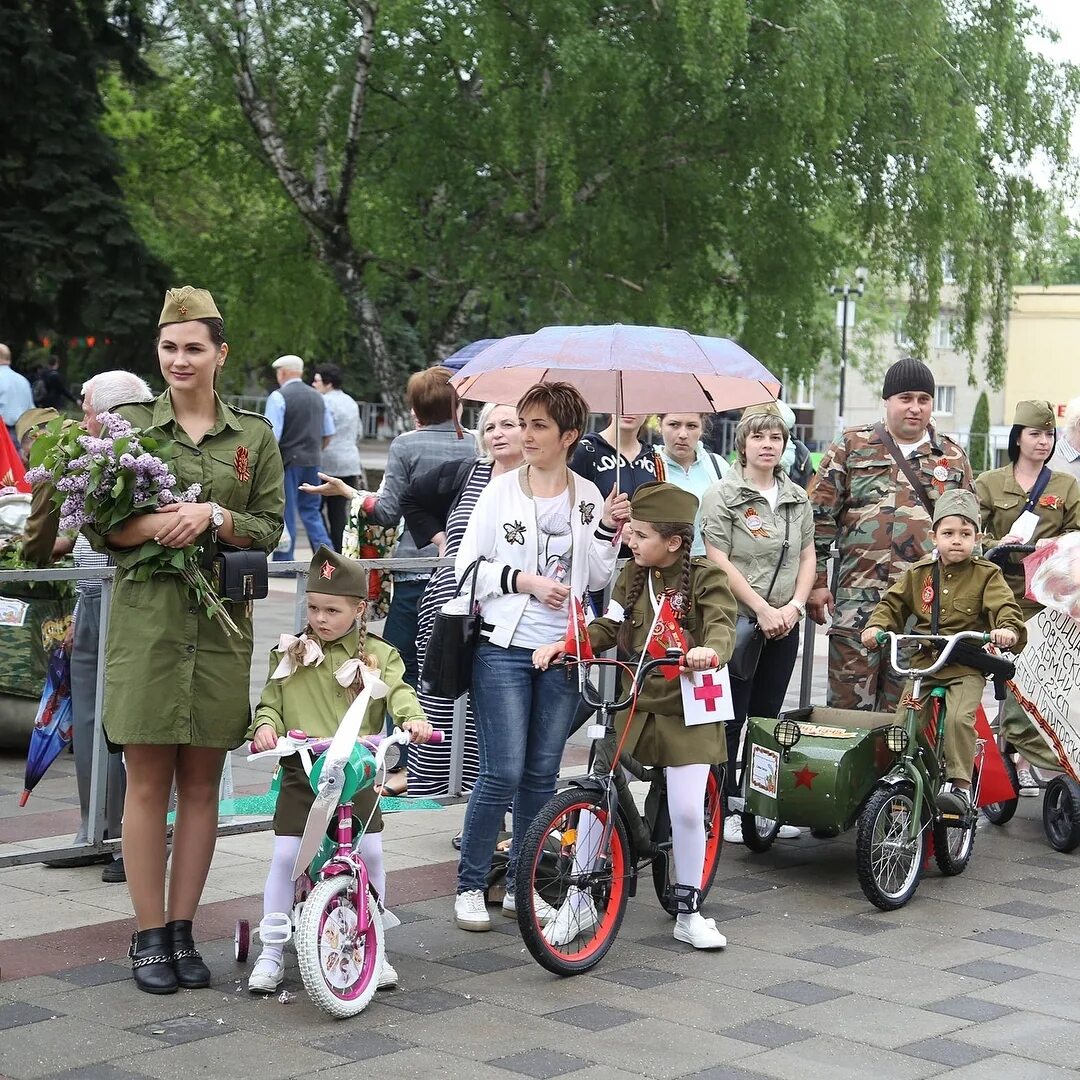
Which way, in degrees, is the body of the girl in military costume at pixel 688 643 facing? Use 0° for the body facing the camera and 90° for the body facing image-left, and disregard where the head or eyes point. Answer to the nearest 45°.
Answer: approximately 45°

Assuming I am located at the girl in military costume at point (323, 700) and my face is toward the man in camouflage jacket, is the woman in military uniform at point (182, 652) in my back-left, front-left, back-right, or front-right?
back-left

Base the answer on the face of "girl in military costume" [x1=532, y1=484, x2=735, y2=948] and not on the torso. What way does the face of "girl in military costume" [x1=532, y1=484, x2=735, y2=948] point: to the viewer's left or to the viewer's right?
to the viewer's left

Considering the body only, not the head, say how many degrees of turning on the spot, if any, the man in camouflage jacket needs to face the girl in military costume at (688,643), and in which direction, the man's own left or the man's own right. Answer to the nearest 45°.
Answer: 0° — they already face them

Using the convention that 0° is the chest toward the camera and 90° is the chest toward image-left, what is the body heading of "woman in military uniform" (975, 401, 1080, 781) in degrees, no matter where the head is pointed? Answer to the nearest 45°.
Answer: approximately 0°

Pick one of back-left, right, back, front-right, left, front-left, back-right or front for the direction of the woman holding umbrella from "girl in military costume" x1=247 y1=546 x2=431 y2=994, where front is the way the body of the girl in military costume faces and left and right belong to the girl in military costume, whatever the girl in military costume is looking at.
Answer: back-left

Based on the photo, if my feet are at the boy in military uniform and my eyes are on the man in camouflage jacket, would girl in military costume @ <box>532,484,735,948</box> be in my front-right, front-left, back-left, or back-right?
back-left
